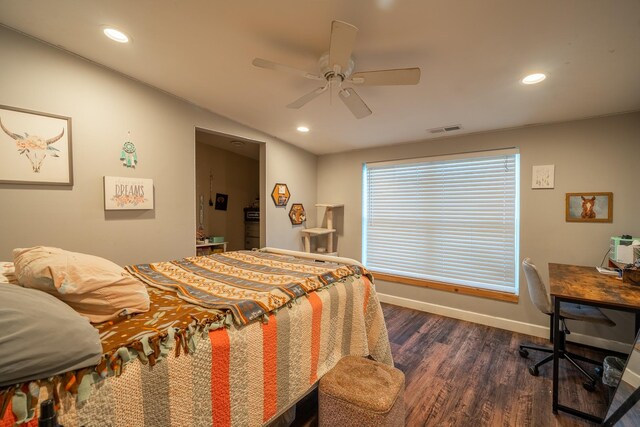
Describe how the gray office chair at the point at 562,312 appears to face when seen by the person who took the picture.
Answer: facing to the right of the viewer

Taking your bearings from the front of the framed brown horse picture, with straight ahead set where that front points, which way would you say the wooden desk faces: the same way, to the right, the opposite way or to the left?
to the right

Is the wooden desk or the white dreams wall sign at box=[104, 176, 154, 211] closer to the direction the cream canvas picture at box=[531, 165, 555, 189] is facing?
the wooden desk

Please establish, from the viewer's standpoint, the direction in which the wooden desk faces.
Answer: facing to the left of the viewer

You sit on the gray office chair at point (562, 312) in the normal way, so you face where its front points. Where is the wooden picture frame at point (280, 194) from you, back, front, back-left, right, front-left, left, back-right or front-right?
back

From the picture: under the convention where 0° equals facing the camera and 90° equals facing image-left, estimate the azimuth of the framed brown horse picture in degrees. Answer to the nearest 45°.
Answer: approximately 0°

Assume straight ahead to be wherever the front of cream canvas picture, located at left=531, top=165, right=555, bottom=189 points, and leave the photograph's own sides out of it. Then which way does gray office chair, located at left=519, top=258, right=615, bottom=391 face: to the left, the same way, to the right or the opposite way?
to the left
